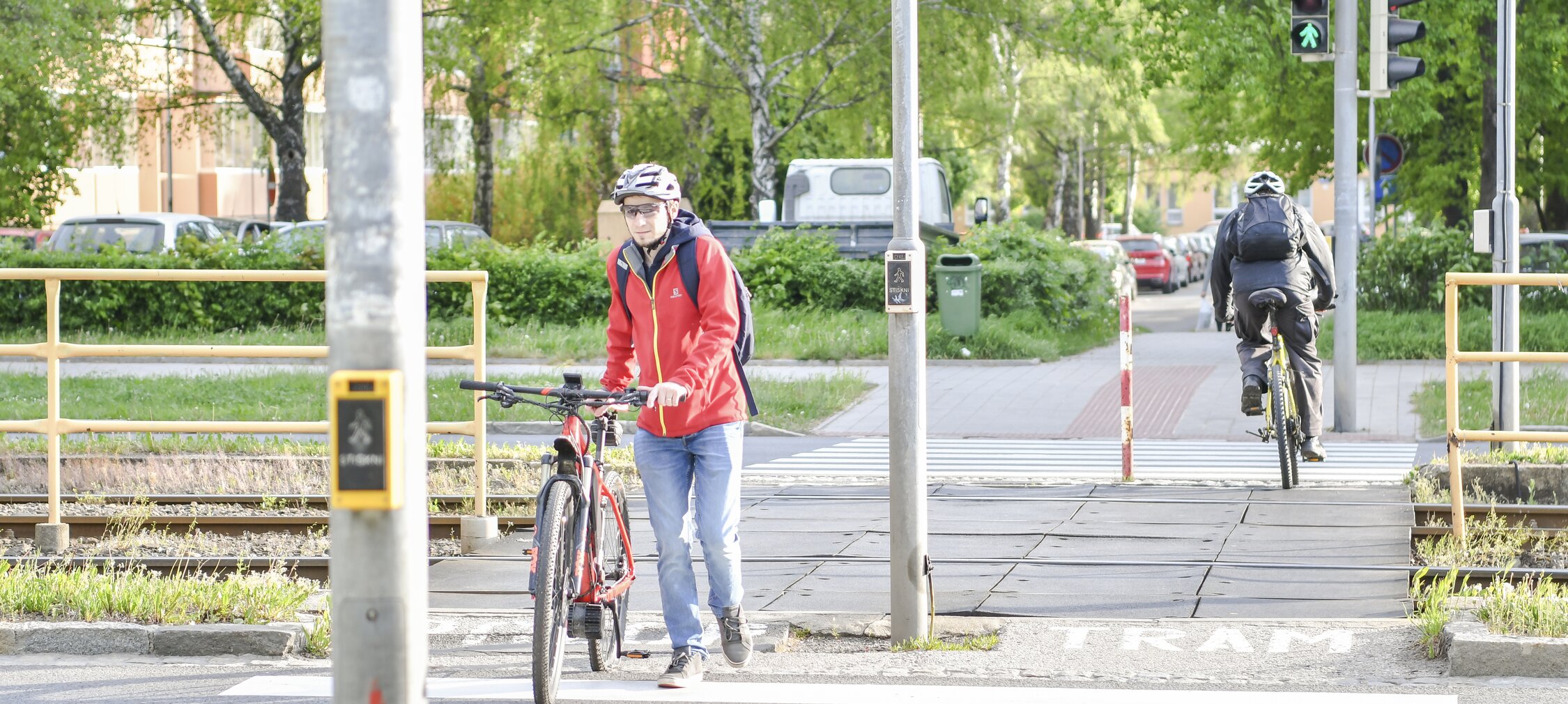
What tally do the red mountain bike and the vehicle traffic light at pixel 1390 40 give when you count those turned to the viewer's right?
1

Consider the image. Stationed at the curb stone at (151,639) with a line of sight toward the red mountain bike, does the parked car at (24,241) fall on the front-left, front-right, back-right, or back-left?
back-left

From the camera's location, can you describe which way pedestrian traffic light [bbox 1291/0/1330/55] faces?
facing the viewer

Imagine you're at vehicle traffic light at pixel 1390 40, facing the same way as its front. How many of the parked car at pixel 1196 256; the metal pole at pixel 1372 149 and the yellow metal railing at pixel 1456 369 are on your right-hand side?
1

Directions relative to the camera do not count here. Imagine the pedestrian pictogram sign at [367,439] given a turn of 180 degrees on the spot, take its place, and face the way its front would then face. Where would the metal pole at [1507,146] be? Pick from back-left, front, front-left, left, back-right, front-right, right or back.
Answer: front-right

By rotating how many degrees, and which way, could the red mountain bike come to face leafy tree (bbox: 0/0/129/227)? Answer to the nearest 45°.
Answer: approximately 180°

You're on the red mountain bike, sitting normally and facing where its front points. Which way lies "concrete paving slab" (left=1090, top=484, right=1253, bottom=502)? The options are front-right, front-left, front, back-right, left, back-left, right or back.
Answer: back-left

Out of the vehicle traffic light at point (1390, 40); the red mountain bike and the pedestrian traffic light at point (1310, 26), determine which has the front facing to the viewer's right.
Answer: the vehicle traffic light at point (1390, 40)

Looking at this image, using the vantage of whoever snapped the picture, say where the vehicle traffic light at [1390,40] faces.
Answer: facing to the right of the viewer

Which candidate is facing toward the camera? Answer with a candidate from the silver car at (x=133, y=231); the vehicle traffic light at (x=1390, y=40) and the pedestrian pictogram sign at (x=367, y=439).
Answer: the pedestrian pictogram sign

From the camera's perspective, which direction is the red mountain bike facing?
toward the camera
